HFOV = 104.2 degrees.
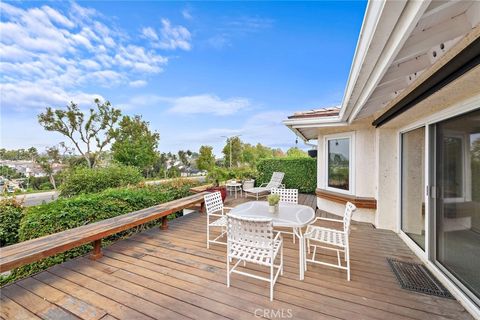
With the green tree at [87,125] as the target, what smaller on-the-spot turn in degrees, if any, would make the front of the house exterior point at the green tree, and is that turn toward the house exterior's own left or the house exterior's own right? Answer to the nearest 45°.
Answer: approximately 45° to the house exterior's own right

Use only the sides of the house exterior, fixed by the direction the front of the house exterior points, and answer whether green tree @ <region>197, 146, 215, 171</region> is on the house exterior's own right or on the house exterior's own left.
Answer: on the house exterior's own right

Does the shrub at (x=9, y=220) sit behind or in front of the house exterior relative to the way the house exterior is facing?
in front

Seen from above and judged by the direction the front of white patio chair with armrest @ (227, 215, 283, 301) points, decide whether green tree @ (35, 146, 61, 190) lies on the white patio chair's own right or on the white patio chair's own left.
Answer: on the white patio chair's own left

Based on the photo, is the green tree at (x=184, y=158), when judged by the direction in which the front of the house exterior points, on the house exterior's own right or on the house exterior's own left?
on the house exterior's own right

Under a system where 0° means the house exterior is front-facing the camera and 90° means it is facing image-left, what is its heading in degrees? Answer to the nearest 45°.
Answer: approximately 45°

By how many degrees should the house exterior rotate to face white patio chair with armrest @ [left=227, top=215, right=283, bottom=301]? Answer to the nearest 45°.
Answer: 0° — it already faces it

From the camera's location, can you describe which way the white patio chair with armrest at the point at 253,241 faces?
facing away from the viewer and to the right of the viewer

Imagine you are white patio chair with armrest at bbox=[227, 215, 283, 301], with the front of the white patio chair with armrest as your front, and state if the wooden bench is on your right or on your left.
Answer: on your left

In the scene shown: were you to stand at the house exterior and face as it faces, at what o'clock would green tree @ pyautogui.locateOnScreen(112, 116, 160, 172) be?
The green tree is roughly at 2 o'clock from the house exterior.

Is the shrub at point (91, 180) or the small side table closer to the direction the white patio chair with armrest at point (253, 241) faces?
the small side table
